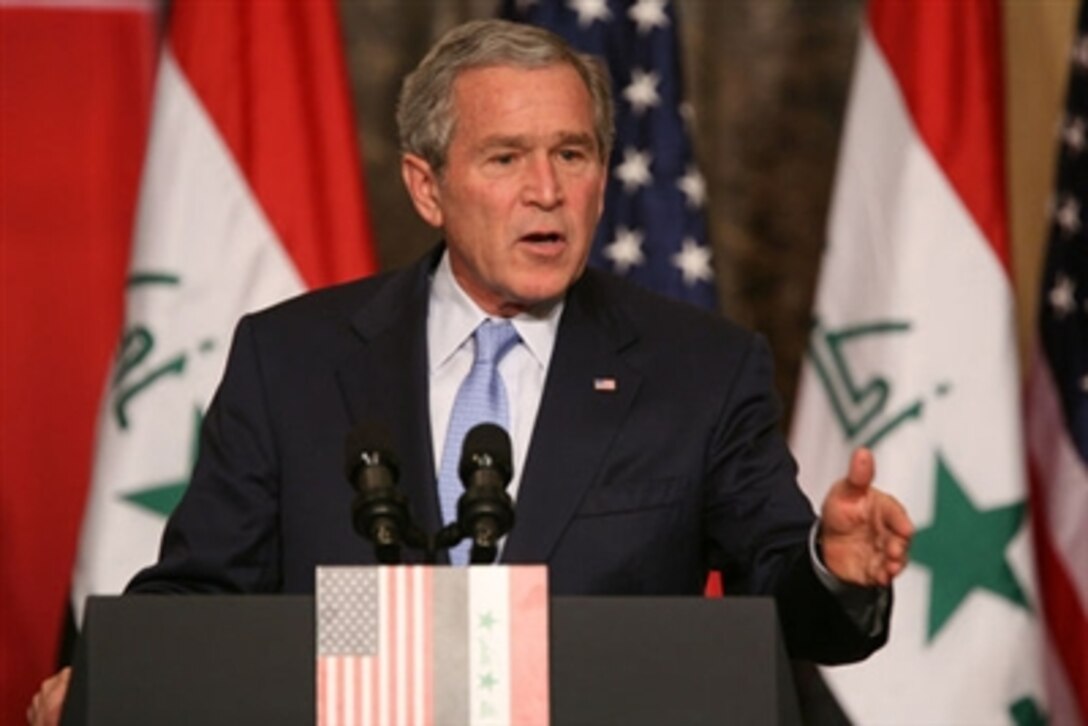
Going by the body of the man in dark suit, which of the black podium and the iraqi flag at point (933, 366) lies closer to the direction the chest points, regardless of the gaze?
the black podium

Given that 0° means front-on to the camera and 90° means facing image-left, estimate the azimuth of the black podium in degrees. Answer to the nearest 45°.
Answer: approximately 0°

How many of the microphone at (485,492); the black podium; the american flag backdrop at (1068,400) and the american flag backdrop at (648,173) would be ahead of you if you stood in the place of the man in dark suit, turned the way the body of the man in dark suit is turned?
2

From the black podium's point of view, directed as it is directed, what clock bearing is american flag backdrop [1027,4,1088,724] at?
The american flag backdrop is roughly at 7 o'clock from the black podium.

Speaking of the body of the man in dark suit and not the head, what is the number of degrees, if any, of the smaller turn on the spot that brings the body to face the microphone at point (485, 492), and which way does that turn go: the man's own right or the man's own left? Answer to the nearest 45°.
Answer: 0° — they already face it

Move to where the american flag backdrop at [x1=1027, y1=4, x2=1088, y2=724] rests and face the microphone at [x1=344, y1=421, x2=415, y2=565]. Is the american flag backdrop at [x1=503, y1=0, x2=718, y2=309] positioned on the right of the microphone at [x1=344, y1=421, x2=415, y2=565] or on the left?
right

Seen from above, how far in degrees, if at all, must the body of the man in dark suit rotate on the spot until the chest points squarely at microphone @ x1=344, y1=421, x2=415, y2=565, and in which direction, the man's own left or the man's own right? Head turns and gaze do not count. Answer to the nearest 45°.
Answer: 0° — they already face it

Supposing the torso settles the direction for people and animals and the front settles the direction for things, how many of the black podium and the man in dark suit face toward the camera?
2

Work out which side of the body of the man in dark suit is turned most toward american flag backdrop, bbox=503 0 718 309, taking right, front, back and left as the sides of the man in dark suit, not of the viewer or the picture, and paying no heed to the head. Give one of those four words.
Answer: back
